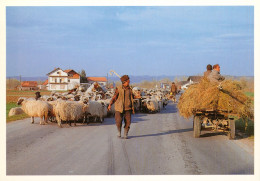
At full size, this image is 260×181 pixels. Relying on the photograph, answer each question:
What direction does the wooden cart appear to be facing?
away from the camera

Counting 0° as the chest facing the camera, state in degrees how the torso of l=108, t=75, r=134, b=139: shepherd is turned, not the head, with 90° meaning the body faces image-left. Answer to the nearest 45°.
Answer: approximately 0°

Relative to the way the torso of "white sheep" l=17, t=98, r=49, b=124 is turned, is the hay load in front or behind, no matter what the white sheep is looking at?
behind

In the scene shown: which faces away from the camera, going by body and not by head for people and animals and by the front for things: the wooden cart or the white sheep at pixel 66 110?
the wooden cart

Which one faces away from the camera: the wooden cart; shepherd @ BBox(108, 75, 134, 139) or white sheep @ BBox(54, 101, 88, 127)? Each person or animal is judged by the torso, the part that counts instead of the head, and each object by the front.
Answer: the wooden cart

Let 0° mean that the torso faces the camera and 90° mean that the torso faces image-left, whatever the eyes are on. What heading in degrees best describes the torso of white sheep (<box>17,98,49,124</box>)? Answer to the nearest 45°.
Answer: approximately 90°

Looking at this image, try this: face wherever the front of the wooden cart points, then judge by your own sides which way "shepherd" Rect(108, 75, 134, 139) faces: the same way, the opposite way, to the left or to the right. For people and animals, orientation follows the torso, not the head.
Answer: the opposite way

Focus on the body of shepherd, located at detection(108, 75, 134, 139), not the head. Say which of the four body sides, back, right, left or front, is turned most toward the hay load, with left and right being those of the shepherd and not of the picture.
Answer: left

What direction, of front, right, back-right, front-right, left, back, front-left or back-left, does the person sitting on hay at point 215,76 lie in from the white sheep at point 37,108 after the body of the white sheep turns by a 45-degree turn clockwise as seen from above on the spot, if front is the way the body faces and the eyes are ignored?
back

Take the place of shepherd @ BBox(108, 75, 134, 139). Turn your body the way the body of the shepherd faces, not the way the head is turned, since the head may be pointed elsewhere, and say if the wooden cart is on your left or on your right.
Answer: on your left
